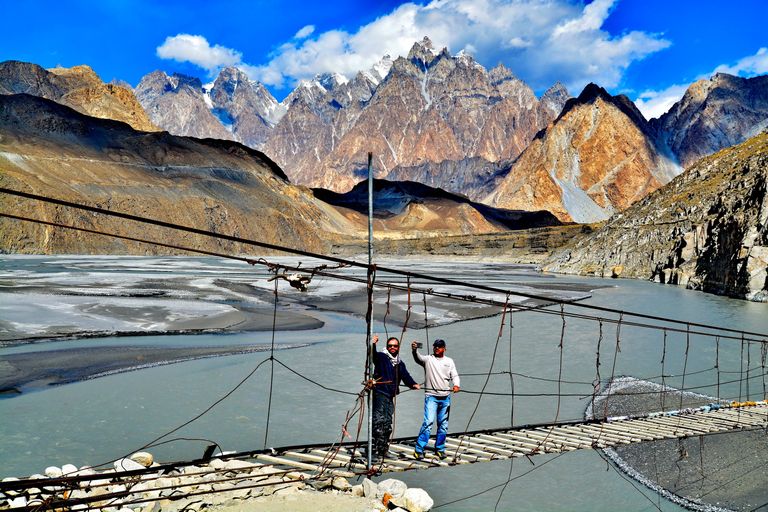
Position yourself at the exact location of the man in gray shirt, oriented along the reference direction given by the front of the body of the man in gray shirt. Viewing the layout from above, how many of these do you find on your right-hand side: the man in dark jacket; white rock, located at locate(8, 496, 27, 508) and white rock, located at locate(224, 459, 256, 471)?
3

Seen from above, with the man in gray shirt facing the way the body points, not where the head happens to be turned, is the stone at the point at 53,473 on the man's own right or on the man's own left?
on the man's own right

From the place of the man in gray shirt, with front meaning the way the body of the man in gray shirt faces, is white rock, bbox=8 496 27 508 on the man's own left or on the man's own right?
on the man's own right

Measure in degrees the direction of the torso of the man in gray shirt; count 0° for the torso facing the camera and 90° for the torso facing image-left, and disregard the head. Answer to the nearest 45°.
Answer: approximately 0°

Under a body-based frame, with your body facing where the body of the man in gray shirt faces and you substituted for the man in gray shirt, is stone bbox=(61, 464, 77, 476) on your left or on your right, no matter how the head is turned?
on your right

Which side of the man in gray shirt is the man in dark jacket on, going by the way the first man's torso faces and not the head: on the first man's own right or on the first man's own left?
on the first man's own right

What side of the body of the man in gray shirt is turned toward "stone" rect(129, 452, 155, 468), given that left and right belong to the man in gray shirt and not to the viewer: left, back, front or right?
right
